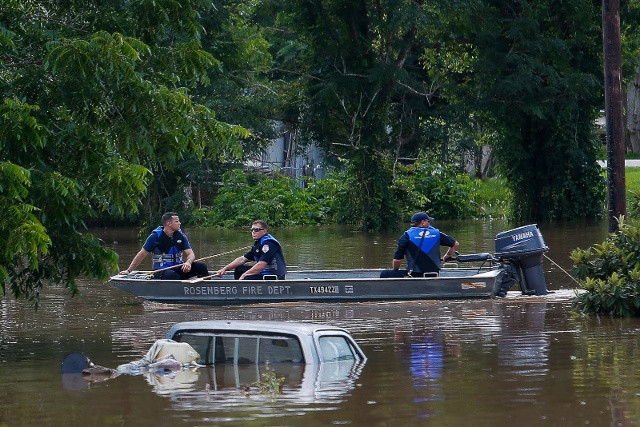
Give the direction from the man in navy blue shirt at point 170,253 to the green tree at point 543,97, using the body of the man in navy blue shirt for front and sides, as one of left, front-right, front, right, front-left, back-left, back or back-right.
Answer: left

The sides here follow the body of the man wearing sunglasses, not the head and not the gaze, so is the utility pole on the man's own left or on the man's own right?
on the man's own left

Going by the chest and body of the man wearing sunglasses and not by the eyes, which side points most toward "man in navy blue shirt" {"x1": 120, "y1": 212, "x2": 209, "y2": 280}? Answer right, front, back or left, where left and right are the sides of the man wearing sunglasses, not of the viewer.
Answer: front

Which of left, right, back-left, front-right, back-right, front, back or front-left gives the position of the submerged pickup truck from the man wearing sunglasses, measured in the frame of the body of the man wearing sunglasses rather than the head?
front-left

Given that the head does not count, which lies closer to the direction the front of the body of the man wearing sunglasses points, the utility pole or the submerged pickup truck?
the submerged pickup truck

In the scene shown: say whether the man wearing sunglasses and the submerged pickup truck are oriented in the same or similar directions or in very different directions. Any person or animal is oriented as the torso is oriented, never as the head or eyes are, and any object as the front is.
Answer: very different directions

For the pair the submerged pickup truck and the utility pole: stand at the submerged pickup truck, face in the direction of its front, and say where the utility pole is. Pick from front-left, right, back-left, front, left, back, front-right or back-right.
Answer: front

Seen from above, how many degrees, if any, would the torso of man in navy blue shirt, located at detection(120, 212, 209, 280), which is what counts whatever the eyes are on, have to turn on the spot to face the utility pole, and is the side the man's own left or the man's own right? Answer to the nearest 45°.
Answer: approximately 45° to the man's own left

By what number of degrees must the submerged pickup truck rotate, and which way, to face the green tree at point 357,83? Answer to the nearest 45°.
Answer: approximately 45° to its left

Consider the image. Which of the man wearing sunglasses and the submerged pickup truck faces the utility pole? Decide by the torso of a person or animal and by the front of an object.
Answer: the submerged pickup truck

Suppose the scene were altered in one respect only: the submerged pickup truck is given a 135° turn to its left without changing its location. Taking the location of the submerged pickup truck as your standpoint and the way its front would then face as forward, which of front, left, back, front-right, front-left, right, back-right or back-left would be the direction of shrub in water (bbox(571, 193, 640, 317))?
back-right

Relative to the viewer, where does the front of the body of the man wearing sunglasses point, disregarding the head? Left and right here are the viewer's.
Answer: facing the viewer and to the left of the viewer

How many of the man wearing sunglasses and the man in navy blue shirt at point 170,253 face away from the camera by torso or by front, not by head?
0

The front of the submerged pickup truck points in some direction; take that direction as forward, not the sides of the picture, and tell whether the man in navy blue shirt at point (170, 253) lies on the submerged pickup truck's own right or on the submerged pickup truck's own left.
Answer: on the submerged pickup truck's own left

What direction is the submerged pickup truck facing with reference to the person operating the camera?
facing away from the viewer and to the right of the viewer
